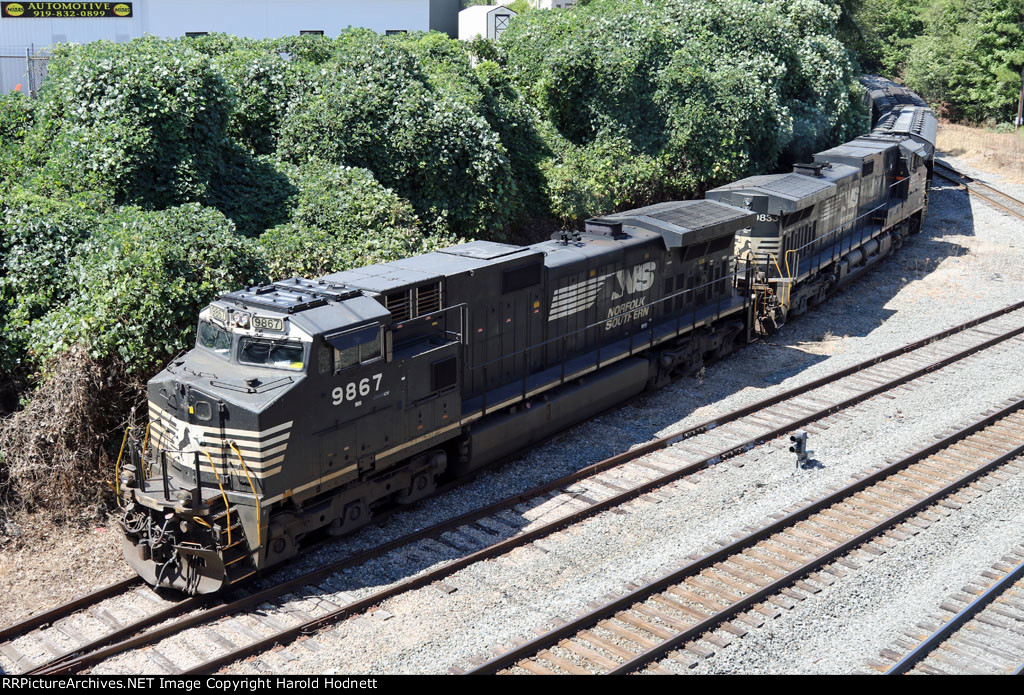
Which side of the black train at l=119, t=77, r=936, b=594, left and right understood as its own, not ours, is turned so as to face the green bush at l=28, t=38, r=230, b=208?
right

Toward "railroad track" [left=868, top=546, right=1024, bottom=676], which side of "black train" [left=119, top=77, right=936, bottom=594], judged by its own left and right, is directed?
left

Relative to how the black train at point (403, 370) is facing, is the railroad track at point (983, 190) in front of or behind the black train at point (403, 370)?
behind

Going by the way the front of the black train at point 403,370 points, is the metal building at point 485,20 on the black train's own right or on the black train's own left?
on the black train's own right

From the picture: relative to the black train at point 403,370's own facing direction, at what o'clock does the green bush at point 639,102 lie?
The green bush is roughly at 5 o'clock from the black train.

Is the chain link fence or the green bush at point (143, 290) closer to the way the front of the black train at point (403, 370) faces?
the green bush

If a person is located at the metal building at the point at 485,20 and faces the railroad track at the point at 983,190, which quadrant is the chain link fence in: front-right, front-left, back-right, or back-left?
back-right

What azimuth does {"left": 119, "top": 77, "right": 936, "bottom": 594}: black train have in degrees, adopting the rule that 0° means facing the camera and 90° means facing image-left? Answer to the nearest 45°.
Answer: approximately 45°

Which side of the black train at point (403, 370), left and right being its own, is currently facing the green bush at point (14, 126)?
right
